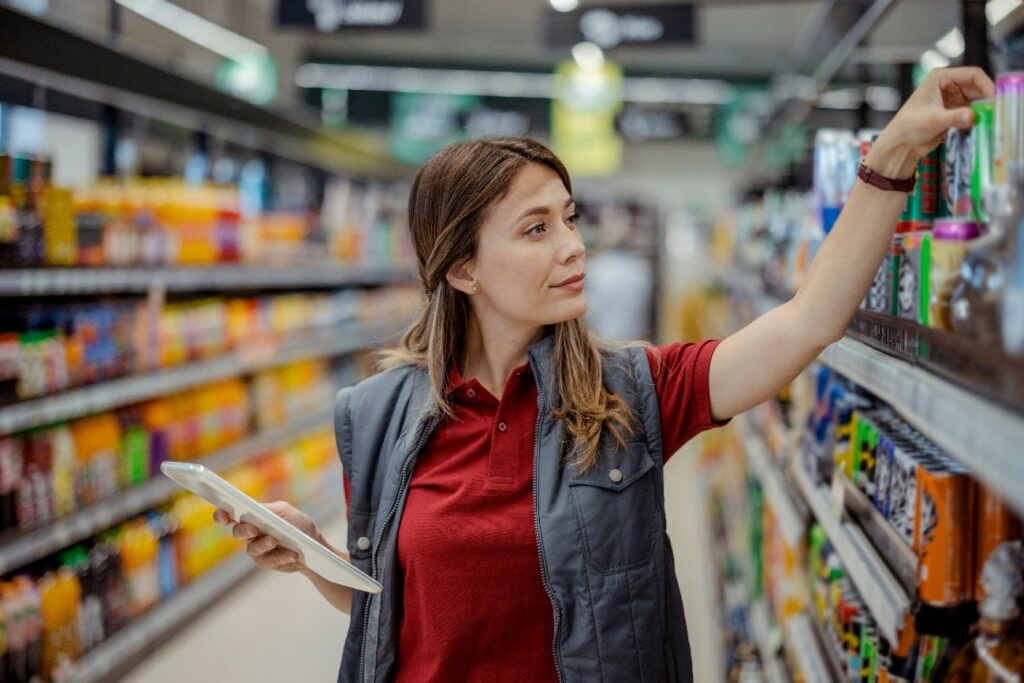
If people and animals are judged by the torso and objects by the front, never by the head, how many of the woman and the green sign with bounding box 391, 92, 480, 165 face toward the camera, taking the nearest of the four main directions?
2

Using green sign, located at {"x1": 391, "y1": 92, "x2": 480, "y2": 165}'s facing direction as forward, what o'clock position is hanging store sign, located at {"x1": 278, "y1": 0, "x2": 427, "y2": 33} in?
The hanging store sign is roughly at 12 o'clock from the green sign.

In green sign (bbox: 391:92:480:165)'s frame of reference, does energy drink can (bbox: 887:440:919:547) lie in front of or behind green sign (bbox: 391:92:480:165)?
in front

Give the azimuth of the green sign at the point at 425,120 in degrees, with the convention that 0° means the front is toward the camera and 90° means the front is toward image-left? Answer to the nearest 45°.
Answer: approximately 0°

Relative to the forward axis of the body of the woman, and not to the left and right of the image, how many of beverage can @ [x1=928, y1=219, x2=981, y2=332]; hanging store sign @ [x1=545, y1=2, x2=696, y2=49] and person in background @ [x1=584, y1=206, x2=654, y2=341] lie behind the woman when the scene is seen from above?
2

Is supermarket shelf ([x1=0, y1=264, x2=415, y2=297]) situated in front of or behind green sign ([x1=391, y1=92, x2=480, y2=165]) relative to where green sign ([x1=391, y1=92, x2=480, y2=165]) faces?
in front

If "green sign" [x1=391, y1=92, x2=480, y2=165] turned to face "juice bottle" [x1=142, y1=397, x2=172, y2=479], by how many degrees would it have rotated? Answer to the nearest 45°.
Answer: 0° — it already faces it

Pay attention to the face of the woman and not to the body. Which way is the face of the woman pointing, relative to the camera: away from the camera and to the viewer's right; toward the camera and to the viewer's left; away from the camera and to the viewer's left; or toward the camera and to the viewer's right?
toward the camera and to the viewer's right

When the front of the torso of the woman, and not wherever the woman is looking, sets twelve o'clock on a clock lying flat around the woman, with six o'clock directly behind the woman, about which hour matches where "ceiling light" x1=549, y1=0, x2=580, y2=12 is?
The ceiling light is roughly at 6 o'clock from the woman.

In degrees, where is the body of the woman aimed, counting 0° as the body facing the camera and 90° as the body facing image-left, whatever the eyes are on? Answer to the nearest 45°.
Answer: approximately 0°

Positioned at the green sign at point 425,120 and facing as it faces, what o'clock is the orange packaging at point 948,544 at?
The orange packaging is roughly at 12 o'clock from the green sign.

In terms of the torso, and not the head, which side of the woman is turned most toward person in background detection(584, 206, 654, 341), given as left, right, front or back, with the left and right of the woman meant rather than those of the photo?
back
